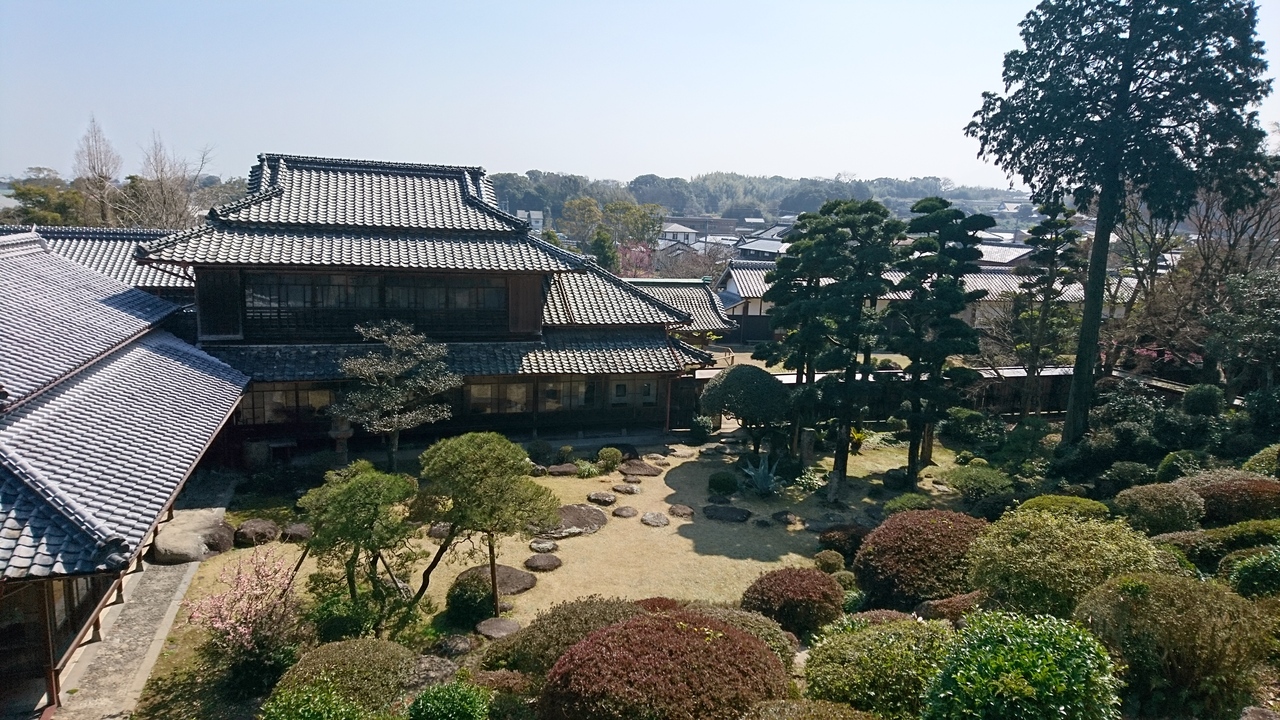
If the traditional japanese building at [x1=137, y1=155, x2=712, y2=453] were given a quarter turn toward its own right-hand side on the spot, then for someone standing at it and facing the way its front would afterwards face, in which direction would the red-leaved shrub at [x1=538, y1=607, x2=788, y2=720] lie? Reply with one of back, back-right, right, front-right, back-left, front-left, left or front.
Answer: left

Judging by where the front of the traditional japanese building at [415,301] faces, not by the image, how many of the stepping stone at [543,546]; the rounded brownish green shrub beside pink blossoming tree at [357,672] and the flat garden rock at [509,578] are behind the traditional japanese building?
0

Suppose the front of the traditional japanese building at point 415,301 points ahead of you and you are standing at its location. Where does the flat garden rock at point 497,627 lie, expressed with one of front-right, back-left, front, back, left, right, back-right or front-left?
front

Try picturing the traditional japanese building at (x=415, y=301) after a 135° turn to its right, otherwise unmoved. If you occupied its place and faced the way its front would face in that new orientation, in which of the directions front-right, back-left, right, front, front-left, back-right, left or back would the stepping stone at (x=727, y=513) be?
back

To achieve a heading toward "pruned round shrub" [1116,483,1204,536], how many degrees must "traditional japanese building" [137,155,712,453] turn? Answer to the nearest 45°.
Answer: approximately 45° to its left

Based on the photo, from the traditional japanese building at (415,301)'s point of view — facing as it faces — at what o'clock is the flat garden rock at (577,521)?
The flat garden rock is roughly at 11 o'clock from the traditional japanese building.

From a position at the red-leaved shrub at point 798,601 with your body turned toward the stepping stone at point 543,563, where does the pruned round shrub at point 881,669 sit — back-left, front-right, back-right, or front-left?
back-left

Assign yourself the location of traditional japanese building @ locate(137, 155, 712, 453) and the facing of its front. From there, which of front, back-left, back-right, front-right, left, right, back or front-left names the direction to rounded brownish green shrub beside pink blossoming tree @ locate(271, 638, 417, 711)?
front

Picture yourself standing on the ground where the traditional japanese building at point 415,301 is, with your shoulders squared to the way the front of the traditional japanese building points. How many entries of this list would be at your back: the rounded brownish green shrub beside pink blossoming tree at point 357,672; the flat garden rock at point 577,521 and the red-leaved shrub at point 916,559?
0

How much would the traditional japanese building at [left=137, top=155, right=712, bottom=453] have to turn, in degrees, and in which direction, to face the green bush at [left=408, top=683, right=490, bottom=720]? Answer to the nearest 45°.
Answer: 0° — it already faces it

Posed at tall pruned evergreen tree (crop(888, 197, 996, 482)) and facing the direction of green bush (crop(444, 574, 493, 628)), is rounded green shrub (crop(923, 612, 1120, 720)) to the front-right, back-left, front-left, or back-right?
front-left

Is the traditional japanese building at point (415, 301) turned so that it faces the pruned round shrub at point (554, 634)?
yes

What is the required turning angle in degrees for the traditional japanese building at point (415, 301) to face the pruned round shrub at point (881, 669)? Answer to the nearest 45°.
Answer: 0° — it already faces it

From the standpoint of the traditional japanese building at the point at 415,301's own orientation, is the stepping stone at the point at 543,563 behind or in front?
in front

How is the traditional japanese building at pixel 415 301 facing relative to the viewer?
toward the camera

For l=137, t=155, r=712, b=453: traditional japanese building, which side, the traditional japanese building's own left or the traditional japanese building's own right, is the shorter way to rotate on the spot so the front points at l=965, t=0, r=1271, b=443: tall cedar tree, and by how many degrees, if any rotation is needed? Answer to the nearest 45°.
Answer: approximately 45° to the traditional japanese building's own left

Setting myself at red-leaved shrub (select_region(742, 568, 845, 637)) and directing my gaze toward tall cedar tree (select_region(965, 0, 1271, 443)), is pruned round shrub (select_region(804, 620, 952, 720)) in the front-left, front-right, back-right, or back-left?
back-right
